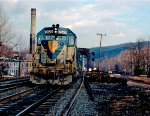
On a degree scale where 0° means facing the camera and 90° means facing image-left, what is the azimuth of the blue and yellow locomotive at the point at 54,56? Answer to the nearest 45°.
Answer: approximately 0°
